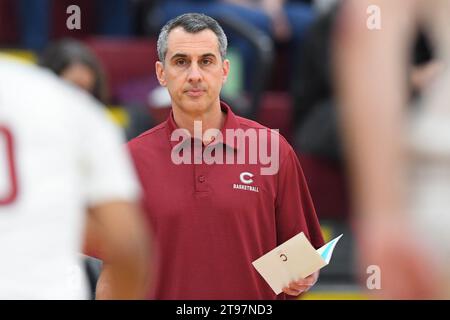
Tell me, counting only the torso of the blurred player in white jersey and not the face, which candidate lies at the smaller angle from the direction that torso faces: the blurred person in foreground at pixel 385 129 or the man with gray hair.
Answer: the man with gray hair

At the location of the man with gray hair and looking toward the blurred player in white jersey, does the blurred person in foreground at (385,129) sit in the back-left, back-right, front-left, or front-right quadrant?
front-left

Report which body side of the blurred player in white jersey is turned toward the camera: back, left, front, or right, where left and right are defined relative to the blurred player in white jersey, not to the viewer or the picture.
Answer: back

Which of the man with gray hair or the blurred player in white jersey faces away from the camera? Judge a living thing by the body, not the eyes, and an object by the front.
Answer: the blurred player in white jersey

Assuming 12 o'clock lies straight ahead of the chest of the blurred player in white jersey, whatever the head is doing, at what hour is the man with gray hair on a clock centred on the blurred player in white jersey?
The man with gray hair is roughly at 1 o'clock from the blurred player in white jersey.

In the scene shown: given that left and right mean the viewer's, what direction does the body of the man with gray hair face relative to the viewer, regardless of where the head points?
facing the viewer

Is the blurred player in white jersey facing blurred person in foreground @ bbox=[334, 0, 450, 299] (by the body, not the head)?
no

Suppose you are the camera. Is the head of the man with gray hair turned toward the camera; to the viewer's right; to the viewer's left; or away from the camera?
toward the camera

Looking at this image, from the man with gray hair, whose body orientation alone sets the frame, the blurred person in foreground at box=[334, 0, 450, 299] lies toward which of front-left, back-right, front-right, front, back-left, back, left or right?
front

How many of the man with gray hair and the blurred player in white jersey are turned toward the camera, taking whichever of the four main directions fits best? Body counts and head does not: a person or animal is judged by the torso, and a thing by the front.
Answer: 1

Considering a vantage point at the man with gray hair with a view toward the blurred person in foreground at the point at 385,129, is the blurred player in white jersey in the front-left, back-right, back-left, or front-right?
front-right

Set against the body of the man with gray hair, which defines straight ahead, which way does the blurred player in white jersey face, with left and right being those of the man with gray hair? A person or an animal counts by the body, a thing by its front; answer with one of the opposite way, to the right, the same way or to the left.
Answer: the opposite way
